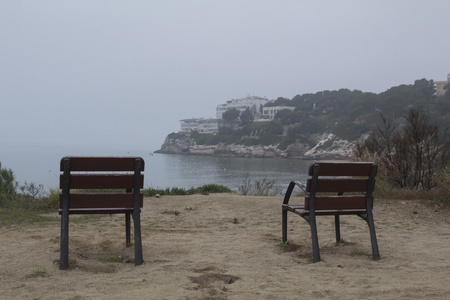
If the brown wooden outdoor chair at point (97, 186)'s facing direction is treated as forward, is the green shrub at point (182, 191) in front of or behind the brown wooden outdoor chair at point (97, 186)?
in front

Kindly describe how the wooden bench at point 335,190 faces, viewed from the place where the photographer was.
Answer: facing away from the viewer and to the left of the viewer

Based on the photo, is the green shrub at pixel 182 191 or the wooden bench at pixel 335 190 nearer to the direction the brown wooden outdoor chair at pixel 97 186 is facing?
the green shrub

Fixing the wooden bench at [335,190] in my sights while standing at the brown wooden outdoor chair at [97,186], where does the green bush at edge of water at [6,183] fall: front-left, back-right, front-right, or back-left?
back-left

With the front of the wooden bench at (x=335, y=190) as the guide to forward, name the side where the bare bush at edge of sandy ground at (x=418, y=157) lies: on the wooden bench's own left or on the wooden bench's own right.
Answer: on the wooden bench's own right

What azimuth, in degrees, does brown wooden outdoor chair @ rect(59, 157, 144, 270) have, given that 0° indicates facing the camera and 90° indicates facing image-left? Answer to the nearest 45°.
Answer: approximately 180°

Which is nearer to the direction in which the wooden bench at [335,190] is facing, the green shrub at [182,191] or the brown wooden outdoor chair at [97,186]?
the green shrub

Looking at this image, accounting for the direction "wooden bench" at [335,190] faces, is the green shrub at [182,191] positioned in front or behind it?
in front

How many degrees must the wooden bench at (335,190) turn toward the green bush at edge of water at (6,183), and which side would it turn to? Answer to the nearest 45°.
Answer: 0° — it already faces it

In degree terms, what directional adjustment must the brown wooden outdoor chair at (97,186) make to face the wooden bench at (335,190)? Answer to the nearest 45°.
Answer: approximately 90° to its right
